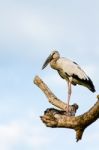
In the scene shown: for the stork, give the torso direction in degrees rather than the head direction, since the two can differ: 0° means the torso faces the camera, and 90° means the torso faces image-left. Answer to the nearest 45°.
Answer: approximately 90°
